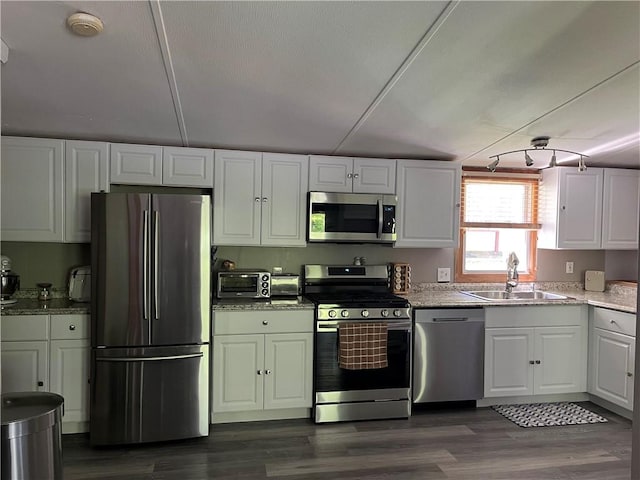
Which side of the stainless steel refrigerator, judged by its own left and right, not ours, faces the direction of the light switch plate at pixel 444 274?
left

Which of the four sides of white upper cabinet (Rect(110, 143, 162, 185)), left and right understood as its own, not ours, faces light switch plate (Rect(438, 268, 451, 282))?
left

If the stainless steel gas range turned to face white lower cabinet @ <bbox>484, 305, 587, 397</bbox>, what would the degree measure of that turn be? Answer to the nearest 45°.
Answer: approximately 90° to its left

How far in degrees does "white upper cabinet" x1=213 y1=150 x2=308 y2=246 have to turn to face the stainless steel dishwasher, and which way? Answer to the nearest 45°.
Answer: approximately 90° to its left

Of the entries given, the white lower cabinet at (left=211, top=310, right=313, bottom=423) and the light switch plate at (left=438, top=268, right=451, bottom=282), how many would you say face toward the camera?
2

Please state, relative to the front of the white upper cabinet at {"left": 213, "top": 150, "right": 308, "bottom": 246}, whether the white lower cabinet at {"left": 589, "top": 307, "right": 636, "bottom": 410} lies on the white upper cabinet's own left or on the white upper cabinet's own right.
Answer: on the white upper cabinet's own left

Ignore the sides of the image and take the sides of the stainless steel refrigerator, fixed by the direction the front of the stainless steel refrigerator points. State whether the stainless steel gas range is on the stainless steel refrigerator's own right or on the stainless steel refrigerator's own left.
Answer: on the stainless steel refrigerator's own left

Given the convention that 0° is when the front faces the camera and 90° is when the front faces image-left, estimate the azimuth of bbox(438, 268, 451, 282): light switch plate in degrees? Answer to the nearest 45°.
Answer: approximately 0°

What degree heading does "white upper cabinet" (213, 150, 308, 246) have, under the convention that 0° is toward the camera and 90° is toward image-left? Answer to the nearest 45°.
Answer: approximately 0°
